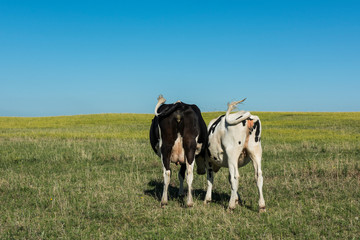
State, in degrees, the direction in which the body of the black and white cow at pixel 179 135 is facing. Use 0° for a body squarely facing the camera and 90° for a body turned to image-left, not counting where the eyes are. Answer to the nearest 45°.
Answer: approximately 180°

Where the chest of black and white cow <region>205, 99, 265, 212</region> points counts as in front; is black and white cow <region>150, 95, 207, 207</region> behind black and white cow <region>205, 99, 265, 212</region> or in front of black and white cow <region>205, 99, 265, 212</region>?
in front

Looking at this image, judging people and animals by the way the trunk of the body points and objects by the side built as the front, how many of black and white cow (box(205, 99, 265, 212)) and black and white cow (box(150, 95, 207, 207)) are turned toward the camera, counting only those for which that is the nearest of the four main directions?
0

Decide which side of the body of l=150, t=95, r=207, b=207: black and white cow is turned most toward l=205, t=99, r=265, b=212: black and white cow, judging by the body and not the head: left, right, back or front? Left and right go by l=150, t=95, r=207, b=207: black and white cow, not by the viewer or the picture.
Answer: right

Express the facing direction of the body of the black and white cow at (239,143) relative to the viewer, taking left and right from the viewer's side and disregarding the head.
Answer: facing away from the viewer and to the left of the viewer
